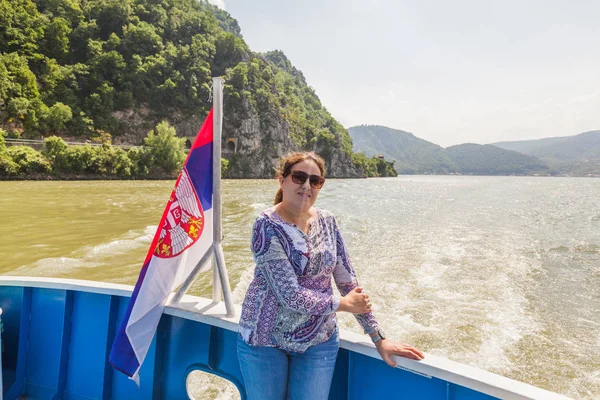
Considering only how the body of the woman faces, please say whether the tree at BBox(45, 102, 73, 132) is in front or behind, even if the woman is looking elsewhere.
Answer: behind

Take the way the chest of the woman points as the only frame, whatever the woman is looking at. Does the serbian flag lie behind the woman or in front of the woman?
behind

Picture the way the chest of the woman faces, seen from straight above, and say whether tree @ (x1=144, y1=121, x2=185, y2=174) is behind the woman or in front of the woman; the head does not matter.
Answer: behind

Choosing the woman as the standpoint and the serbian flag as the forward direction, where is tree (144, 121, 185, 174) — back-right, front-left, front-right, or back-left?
front-right

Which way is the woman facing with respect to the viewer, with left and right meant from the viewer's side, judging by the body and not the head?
facing the viewer and to the right of the viewer

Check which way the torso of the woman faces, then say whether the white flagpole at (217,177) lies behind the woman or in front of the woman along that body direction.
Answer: behind
